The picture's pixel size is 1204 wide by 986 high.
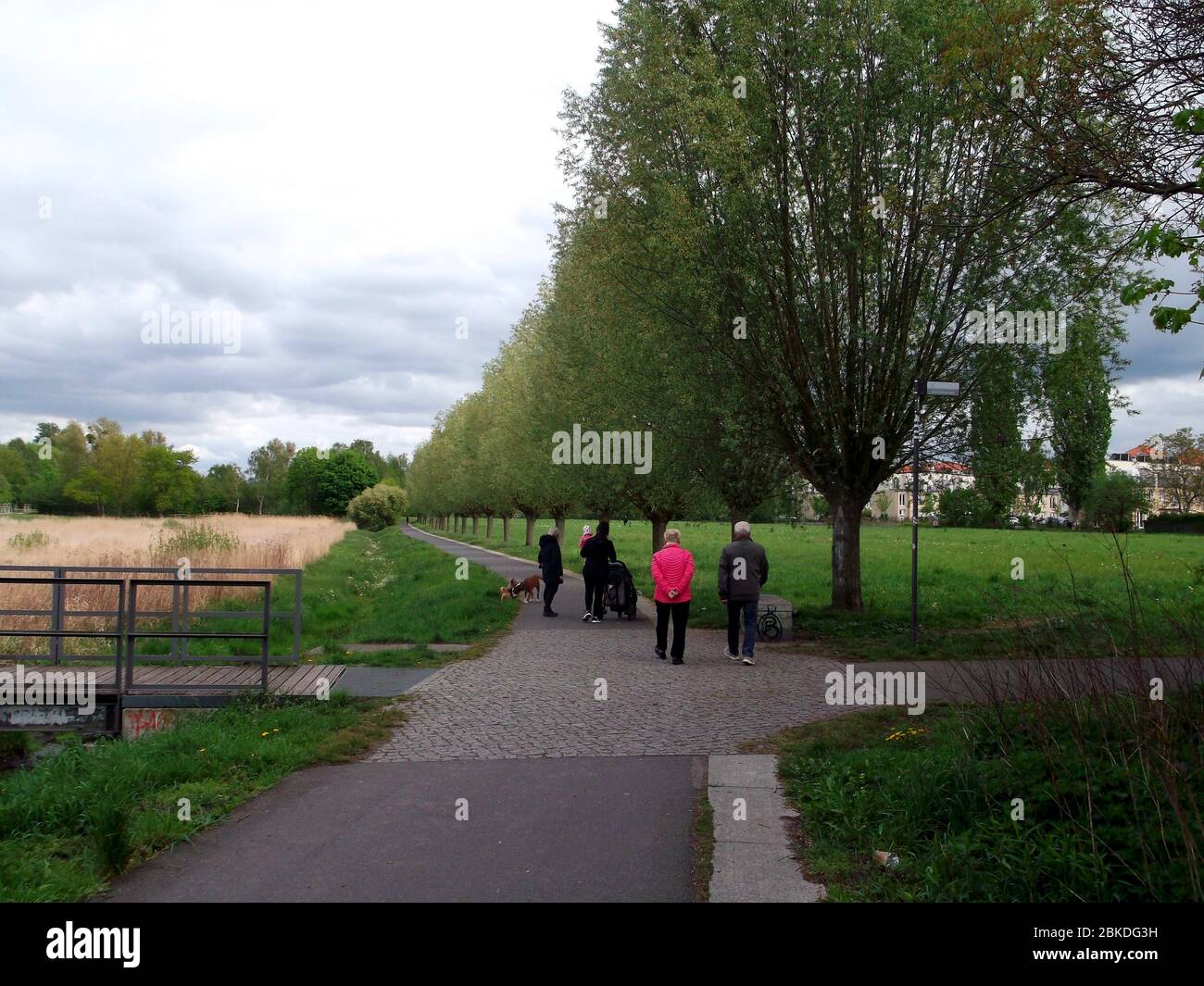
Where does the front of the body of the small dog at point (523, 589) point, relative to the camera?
to the viewer's left

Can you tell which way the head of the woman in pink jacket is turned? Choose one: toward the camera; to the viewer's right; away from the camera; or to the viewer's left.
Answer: away from the camera

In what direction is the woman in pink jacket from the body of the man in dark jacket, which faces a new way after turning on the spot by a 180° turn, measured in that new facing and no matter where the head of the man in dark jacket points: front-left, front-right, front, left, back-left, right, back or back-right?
right

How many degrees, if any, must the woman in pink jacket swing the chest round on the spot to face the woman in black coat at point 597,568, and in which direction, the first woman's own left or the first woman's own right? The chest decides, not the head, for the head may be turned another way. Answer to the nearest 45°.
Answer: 0° — they already face them

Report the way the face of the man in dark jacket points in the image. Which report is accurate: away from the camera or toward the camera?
away from the camera

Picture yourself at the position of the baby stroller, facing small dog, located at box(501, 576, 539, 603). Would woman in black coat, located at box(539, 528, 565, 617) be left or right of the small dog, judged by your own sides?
left

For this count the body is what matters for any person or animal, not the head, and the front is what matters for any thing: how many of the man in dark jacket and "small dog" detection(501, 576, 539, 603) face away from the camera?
1

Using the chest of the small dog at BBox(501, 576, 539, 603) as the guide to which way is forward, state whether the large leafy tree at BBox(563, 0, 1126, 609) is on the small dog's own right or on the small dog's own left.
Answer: on the small dog's own left

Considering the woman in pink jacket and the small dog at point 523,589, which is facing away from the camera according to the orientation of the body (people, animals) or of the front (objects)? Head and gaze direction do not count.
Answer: the woman in pink jacket

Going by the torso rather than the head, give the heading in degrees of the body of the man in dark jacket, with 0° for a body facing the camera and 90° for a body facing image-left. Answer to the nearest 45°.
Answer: approximately 180°

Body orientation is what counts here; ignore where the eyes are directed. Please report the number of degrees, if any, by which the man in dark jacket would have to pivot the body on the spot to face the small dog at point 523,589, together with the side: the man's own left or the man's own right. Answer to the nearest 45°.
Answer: approximately 45° to the man's own left

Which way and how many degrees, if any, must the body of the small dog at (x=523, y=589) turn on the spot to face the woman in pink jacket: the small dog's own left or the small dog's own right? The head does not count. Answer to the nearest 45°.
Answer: approximately 90° to the small dog's own left

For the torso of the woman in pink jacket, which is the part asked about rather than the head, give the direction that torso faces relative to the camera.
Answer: away from the camera

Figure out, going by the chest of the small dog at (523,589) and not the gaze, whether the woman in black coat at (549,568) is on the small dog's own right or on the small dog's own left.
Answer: on the small dog's own left

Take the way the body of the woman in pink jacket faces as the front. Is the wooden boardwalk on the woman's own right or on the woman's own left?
on the woman's own left

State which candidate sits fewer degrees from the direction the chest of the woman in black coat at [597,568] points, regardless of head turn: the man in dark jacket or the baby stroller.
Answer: the baby stroller
